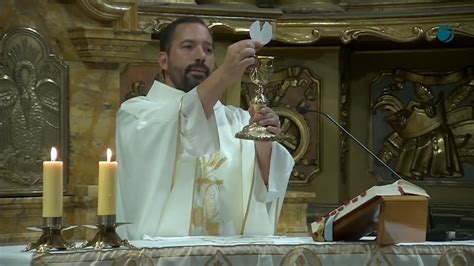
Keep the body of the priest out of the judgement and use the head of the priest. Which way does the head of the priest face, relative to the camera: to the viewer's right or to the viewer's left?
to the viewer's right

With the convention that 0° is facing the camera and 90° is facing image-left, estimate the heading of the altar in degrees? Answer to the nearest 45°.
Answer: approximately 0°

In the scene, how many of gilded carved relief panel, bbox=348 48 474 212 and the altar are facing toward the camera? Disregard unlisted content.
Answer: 2

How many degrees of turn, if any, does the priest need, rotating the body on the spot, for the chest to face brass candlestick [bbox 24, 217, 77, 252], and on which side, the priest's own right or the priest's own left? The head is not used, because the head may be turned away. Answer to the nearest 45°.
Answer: approximately 90° to the priest's own right

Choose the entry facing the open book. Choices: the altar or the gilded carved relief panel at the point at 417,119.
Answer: the gilded carved relief panel

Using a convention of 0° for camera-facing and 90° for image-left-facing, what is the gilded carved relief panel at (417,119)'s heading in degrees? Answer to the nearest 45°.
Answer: approximately 0°

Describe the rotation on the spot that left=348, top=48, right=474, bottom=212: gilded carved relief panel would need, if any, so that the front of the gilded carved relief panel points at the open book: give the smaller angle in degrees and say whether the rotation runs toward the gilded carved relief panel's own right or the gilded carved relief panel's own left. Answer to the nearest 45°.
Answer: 0° — it already faces it

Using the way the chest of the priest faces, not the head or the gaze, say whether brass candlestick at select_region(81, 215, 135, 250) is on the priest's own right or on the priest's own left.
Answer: on the priest's own right

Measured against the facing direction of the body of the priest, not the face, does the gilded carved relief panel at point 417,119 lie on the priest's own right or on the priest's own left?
on the priest's own left

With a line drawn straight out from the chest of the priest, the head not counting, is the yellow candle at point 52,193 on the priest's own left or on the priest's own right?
on the priest's own right
